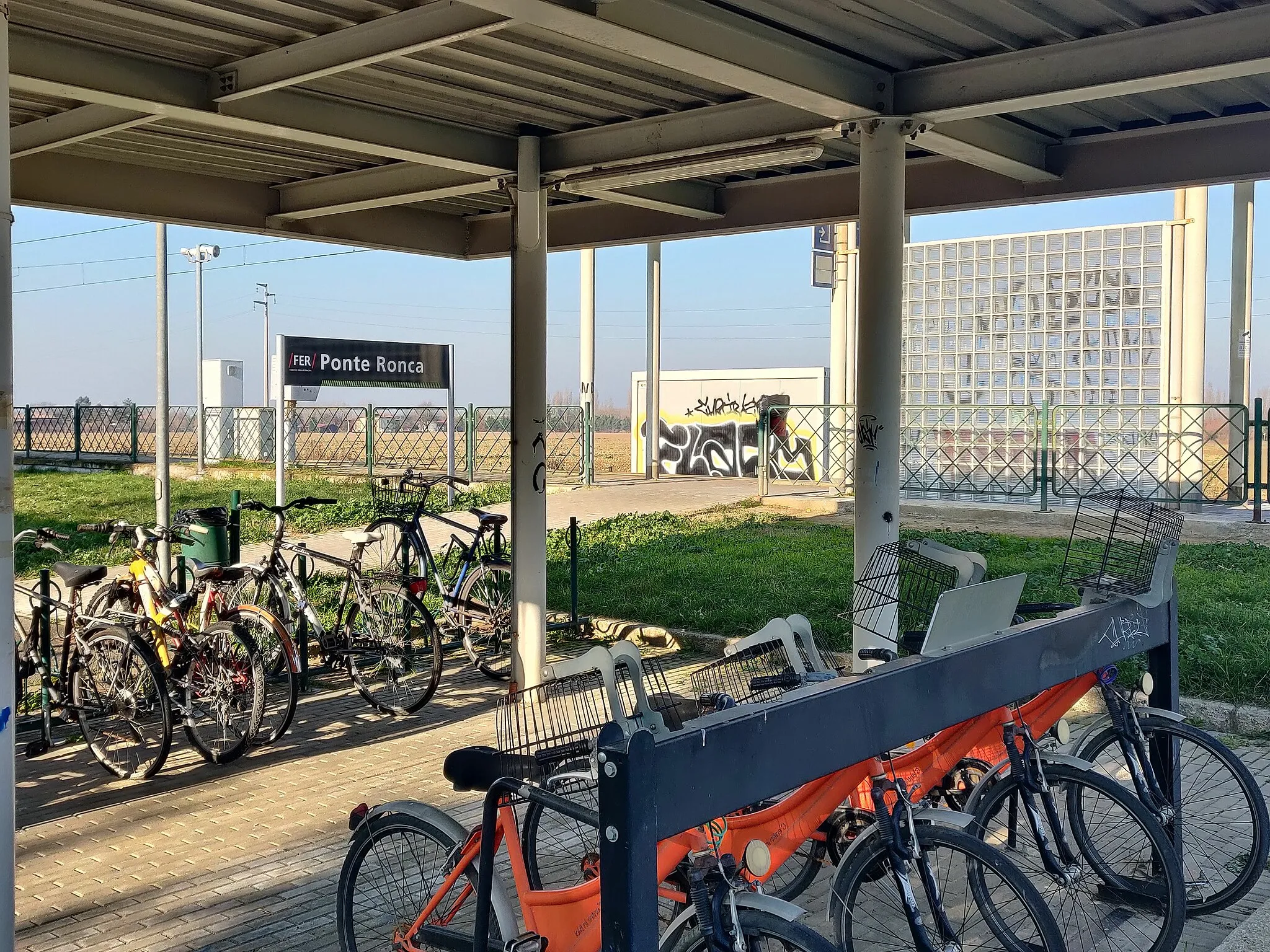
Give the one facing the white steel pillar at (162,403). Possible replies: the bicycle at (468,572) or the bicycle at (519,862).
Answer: the bicycle at (468,572)

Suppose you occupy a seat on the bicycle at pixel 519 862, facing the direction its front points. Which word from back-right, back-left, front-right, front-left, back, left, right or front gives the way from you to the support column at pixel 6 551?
back-right

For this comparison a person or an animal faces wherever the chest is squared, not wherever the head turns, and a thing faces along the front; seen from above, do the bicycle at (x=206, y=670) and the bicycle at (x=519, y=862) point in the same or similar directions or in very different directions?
very different directions

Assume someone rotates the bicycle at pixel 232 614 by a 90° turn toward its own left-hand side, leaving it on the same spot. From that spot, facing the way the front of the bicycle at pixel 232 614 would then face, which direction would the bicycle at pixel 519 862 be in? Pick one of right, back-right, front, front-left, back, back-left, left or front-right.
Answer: front-left
